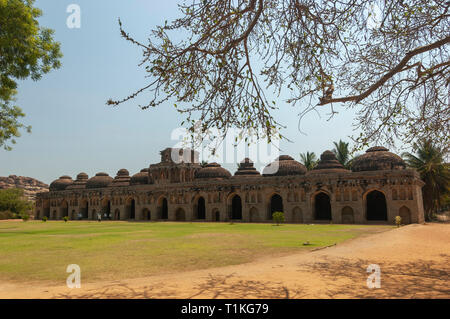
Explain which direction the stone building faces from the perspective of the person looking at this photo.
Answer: facing the viewer and to the left of the viewer

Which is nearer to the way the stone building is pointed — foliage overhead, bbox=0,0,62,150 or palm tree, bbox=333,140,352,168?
the foliage overhead

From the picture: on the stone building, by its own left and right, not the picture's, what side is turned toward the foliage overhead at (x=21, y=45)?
front

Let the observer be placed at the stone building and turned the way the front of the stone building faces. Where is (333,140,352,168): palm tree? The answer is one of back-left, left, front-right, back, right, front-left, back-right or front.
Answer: back
